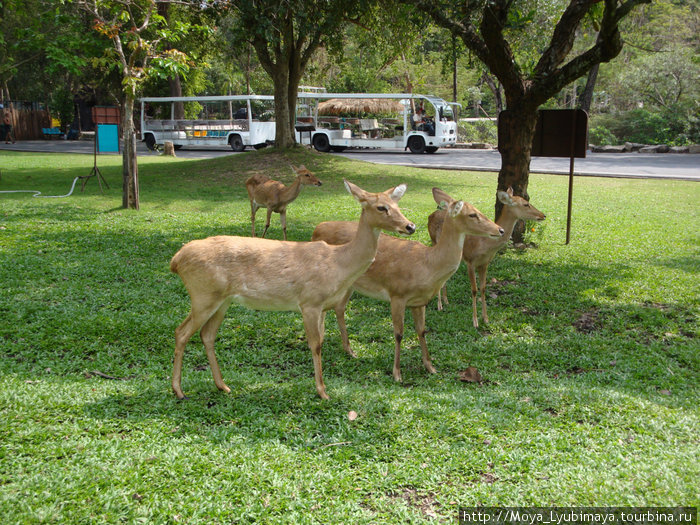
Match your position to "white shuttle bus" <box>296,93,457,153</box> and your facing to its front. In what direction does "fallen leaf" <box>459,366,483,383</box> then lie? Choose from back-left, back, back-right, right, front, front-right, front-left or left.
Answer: right

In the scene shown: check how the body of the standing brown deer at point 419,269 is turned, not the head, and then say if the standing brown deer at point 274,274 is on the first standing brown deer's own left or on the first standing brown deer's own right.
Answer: on the first standing brown deer's own right

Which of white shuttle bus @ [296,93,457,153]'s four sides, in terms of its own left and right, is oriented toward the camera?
right

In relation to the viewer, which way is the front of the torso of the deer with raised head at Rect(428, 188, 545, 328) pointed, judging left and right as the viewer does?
facing the viewer and to the right of the viewer

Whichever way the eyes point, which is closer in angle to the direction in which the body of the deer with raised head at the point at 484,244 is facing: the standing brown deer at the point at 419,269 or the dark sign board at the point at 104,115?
the standing brown deer

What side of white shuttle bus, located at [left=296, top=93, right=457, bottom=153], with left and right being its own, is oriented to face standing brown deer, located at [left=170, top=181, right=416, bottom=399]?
right

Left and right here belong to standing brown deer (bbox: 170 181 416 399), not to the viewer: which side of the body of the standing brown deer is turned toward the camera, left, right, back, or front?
right

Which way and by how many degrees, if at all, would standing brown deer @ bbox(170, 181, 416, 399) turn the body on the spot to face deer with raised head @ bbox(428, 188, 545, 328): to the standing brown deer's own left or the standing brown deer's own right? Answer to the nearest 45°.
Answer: approximately 45° to the standing brown deer's own left

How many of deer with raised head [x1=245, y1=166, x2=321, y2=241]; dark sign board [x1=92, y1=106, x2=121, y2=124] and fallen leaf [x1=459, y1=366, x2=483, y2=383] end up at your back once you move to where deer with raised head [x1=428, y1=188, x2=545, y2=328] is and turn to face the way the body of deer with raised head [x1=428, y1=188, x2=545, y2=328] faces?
2

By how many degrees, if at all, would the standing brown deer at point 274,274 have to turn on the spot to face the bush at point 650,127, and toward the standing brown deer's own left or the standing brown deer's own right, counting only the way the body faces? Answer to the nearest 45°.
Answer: approximately 45° to the standing brown deer's own left

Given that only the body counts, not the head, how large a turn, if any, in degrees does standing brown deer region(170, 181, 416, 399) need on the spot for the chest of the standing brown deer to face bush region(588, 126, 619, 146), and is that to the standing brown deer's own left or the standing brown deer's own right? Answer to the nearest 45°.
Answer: approximately 45° to the standing brown deer's own left

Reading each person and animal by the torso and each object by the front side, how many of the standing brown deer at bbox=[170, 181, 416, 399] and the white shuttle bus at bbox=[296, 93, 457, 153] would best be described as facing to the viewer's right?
2
